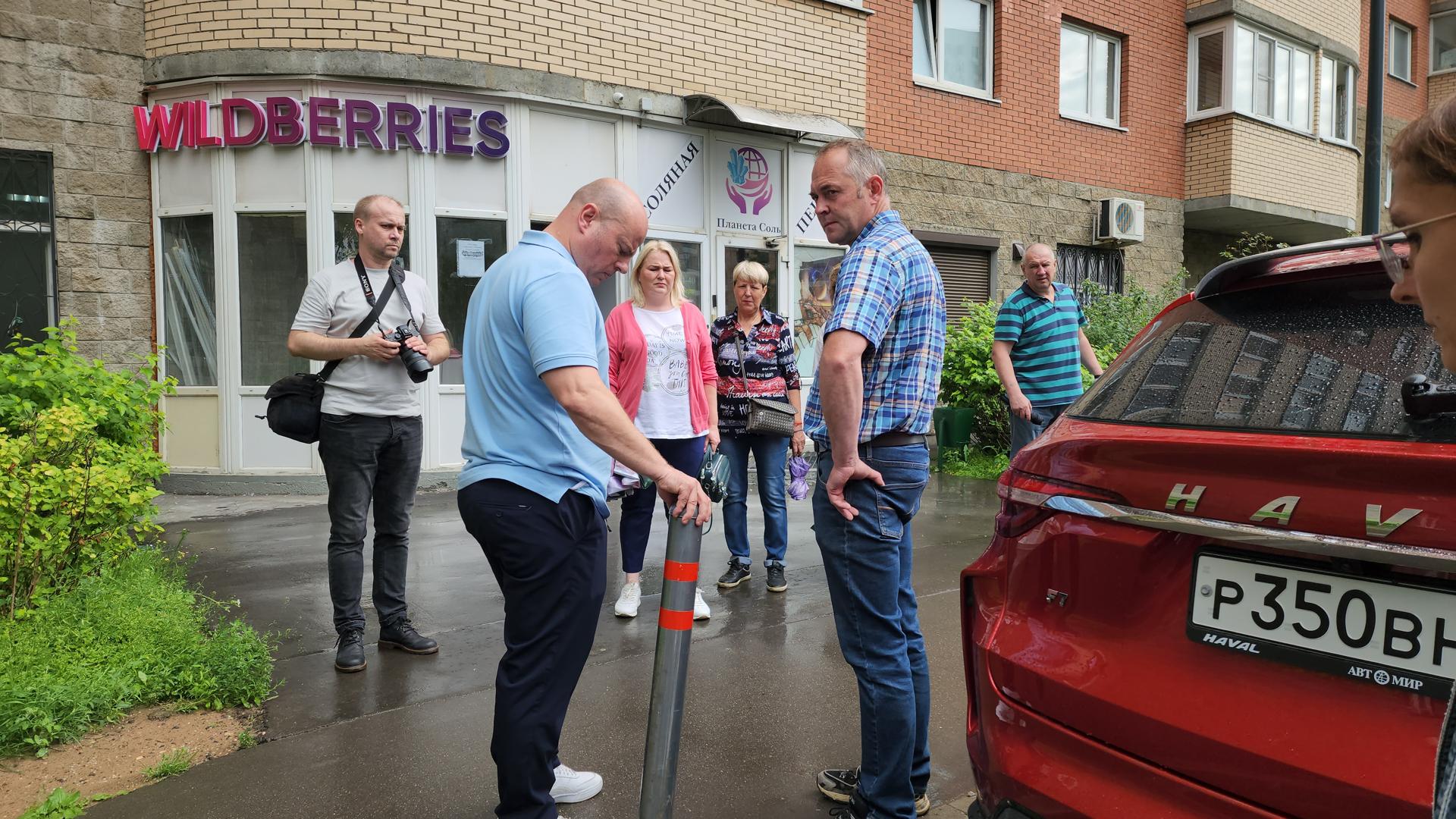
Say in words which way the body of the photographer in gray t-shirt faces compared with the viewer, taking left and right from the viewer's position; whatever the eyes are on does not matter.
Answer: facing the viewer and to the right of the viewer

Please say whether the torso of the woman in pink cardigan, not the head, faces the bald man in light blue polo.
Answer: yes

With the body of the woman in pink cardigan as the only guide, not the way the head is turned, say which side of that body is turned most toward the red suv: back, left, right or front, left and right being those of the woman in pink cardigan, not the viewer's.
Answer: front

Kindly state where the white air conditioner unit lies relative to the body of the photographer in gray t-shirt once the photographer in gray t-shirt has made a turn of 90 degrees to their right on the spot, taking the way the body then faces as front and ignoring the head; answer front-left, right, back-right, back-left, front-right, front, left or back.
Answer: back

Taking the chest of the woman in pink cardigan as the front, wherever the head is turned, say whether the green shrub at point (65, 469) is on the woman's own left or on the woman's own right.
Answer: on the woman's own right

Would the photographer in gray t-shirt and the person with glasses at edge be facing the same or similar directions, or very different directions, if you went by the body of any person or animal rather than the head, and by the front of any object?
very different directions

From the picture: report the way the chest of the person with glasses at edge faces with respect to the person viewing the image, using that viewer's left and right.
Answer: facing to the left of the viewer

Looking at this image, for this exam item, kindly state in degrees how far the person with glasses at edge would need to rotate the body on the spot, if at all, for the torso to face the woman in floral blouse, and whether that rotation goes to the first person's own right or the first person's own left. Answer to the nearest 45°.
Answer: approximately 45° to the first person's own right

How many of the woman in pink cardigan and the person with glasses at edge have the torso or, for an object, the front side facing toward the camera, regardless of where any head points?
1

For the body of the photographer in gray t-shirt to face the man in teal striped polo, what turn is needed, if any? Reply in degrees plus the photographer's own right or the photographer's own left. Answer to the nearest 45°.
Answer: approximately 45° to the photographer's own left

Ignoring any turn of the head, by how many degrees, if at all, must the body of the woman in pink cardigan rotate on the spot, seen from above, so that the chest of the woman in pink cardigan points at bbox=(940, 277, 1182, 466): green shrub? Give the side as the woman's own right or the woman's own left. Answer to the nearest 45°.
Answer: approximately 135° to the woman's own left

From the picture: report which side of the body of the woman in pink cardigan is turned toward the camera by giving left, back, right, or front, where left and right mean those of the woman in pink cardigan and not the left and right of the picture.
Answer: front
